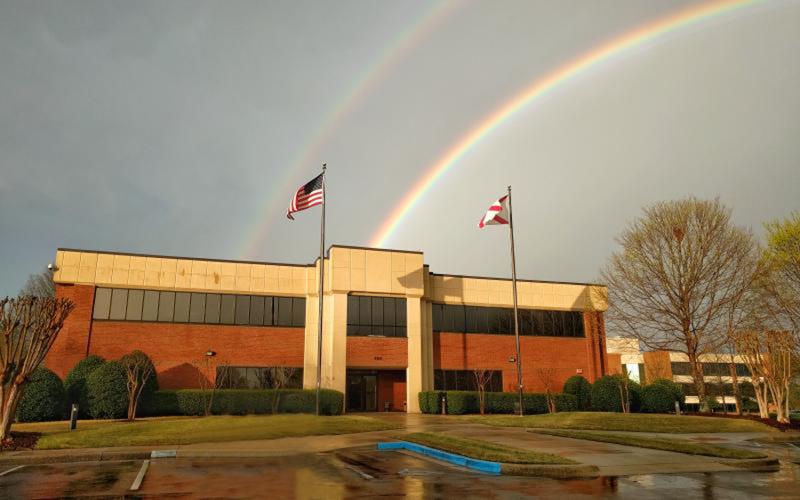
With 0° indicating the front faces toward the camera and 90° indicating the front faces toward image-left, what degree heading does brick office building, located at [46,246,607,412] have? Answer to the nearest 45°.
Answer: approximately 0°

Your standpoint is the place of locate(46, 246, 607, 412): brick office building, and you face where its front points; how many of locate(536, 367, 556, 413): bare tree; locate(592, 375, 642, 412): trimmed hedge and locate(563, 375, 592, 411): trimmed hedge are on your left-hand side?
3

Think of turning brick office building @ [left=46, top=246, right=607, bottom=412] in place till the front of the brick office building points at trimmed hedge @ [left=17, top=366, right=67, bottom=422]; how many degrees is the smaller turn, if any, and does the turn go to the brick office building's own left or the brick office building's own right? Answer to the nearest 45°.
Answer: approximately 45° to the brick office building's own right

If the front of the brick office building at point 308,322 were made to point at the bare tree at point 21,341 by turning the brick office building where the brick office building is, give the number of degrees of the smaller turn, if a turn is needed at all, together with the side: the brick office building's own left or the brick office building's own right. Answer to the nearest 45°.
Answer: approximately 45° to the brick office building's own right

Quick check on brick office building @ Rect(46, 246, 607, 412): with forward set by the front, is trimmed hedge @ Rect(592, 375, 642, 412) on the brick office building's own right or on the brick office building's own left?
on the brick office building's own left

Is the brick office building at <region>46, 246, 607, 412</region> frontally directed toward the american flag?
yes

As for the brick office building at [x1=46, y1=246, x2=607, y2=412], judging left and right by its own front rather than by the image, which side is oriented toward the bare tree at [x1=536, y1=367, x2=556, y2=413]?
left

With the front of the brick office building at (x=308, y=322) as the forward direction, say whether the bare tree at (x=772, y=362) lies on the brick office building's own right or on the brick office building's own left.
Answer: on the brick office building's own left

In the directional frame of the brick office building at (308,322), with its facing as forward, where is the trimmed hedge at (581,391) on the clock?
The trimmed hedge is roughly at 9 o'clock from the brick office building.

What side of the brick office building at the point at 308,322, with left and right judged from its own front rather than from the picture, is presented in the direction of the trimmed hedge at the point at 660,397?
left

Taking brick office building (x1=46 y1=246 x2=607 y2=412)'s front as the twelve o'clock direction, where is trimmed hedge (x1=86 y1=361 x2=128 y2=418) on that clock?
The trimmed hedge is roughly at 2 o'clock from the brick office building.
